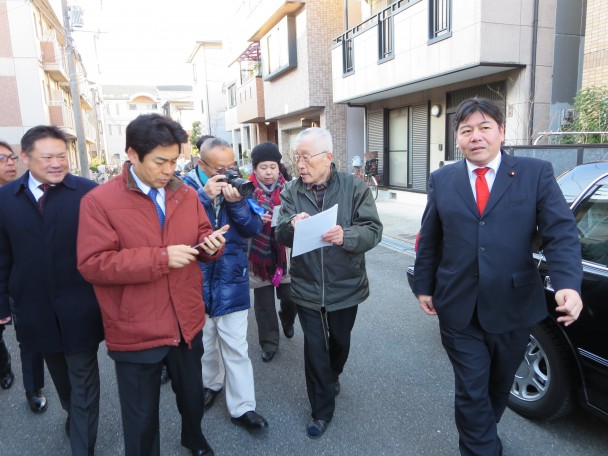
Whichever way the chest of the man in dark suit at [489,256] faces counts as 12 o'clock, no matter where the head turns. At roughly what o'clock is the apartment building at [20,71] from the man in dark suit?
The apartment building is roughly at 4 o'clock from the man in dark suit.

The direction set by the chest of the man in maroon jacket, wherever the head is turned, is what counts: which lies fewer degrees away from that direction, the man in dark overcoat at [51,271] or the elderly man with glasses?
the elderly man with glasses

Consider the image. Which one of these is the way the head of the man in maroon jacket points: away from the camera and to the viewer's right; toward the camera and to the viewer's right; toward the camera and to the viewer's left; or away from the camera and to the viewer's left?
toward the camera and to the viewer's right

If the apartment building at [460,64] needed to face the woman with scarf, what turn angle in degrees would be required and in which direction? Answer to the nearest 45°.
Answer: approximately 45° to its left

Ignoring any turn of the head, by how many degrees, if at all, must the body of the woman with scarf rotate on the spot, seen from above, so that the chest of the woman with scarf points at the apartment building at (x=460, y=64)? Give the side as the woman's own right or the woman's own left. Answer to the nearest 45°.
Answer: approximately 135° to the woman's own left

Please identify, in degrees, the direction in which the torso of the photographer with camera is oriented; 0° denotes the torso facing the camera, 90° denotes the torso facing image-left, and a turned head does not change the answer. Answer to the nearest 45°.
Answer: approximately 315°

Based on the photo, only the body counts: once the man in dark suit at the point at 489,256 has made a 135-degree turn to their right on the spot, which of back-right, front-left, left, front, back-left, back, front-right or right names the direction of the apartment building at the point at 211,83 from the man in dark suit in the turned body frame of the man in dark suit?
front

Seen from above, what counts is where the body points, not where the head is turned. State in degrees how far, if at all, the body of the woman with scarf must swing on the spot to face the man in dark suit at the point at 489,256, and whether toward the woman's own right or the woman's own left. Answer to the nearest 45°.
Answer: approximately 45° to the woman's own left

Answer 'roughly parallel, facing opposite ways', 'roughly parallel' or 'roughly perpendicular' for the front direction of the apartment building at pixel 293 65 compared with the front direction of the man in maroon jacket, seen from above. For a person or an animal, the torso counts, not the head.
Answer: roughly perpendicular

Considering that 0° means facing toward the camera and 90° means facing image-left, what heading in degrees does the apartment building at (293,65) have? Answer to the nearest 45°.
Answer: approximately 45°

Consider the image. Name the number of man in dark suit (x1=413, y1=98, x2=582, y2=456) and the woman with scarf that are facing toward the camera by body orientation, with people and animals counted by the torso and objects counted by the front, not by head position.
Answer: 2

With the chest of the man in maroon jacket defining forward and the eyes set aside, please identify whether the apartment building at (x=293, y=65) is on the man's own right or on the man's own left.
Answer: on the man's own left

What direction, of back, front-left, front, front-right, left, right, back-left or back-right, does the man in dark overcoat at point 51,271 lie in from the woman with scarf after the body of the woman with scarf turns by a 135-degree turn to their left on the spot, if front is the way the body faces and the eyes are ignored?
back

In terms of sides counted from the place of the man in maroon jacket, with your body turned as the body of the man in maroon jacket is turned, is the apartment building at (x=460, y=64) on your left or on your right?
on your left
